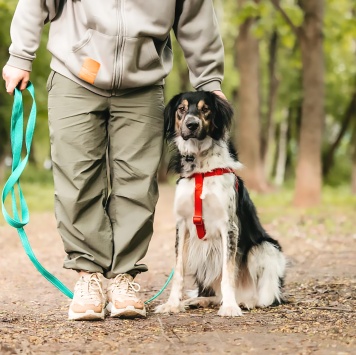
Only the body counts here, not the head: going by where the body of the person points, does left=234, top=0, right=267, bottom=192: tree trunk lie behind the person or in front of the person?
behind

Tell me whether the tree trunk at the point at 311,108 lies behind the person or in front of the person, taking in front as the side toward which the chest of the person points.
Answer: behind

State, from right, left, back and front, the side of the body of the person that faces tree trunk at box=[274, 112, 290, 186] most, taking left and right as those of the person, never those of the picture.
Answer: back

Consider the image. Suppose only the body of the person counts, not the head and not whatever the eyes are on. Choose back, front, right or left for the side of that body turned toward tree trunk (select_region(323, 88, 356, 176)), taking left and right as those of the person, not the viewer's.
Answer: back

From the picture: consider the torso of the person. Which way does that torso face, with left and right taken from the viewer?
facing the viewer

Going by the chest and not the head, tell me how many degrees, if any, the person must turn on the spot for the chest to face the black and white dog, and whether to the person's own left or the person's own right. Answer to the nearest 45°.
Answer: approximately 90° to the person's own left
